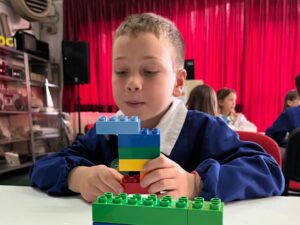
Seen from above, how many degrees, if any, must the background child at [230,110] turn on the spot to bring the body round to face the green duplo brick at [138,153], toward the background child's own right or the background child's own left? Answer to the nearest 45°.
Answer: approximately 45° to the background child's own right

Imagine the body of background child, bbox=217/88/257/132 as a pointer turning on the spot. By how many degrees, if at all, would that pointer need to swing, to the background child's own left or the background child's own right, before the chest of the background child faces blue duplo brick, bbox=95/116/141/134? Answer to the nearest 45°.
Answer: approximately 45° to the background child's own right

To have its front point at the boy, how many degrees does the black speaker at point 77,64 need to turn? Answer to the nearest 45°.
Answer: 0° — it already faces them

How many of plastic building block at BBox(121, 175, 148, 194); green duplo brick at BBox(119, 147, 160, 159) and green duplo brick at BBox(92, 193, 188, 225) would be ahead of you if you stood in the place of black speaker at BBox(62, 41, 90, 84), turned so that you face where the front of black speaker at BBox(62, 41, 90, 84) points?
3

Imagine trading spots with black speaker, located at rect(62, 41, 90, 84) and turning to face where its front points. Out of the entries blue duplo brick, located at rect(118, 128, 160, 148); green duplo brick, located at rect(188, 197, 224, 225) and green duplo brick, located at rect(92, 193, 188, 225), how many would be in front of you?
3

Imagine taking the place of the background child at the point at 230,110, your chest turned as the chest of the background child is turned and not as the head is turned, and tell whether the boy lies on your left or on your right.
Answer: on your right
